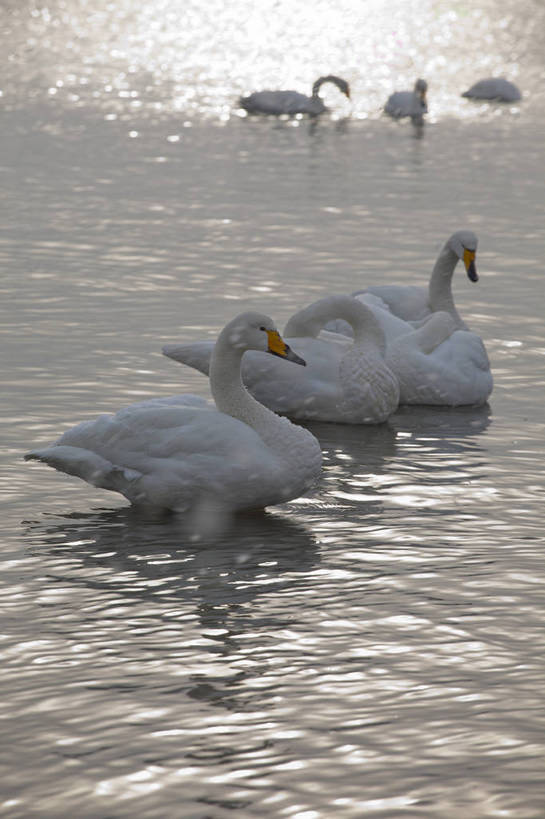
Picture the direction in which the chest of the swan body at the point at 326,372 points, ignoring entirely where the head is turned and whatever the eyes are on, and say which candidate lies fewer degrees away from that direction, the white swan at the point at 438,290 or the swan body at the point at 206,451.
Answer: the white swan

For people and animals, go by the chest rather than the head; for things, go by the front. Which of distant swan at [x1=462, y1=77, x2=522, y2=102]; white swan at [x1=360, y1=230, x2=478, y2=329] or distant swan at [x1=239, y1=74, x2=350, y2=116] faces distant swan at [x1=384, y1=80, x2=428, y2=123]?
distant swan at [x1=239, y1=74, x2=350, y2=116]

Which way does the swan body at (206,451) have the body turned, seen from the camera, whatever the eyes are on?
to the viewer's right

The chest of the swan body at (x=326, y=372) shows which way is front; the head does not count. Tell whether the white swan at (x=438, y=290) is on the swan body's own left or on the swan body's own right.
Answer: on the swan body's own left

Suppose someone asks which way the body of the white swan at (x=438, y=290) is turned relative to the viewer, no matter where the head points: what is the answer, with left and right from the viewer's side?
facing to the right of the viewer

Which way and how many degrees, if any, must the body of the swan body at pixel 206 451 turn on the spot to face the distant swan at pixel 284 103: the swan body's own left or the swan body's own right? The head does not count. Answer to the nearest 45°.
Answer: approximately 90° to the swan body's own left

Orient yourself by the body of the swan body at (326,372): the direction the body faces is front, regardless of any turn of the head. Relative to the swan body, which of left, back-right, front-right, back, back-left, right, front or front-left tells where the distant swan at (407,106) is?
left

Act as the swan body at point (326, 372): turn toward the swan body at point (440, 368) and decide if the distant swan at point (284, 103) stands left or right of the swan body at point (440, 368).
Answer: left

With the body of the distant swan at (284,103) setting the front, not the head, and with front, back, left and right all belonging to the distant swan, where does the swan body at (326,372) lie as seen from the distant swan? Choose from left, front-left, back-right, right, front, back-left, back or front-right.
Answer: right

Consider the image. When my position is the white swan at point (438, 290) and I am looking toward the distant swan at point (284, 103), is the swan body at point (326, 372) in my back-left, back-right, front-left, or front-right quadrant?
back-left

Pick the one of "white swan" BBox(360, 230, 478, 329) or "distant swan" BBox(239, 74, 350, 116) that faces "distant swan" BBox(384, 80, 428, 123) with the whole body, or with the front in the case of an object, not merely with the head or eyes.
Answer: "distant swan" BBox(239, 74, 350, 116)

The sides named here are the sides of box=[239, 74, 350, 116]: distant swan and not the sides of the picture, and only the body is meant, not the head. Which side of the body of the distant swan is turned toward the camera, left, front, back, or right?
right
